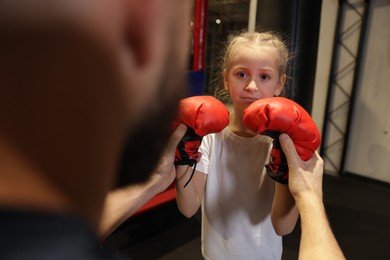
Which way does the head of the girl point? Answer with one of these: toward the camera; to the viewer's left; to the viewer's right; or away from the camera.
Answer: toward the camera

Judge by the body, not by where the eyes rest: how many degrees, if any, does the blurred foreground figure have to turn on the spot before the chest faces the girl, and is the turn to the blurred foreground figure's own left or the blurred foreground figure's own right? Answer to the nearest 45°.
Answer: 0° — they already face them

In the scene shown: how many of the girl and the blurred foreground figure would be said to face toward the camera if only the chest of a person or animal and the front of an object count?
1

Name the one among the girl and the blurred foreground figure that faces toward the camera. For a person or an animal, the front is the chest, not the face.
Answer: the girl

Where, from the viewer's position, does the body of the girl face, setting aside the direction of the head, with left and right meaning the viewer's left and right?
facing the viewer

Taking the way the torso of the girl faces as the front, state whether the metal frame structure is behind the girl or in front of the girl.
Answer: behind

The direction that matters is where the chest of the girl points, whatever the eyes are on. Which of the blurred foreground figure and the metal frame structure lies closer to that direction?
the blurred foreground figure

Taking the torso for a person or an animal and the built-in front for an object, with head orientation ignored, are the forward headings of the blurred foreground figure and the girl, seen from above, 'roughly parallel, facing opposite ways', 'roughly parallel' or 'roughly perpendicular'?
roughly parallel, facing opposite ways

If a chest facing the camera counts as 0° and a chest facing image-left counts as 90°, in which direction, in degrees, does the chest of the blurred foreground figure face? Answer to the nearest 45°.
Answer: approximately 225°

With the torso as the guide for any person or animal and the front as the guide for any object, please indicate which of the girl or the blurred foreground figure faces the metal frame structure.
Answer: the blurred foreground figure

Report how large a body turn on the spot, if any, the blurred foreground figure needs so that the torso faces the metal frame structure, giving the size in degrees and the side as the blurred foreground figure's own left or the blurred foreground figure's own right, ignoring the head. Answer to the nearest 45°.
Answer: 0° — they already face it

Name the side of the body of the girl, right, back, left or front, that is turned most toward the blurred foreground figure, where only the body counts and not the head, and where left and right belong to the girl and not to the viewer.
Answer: front
